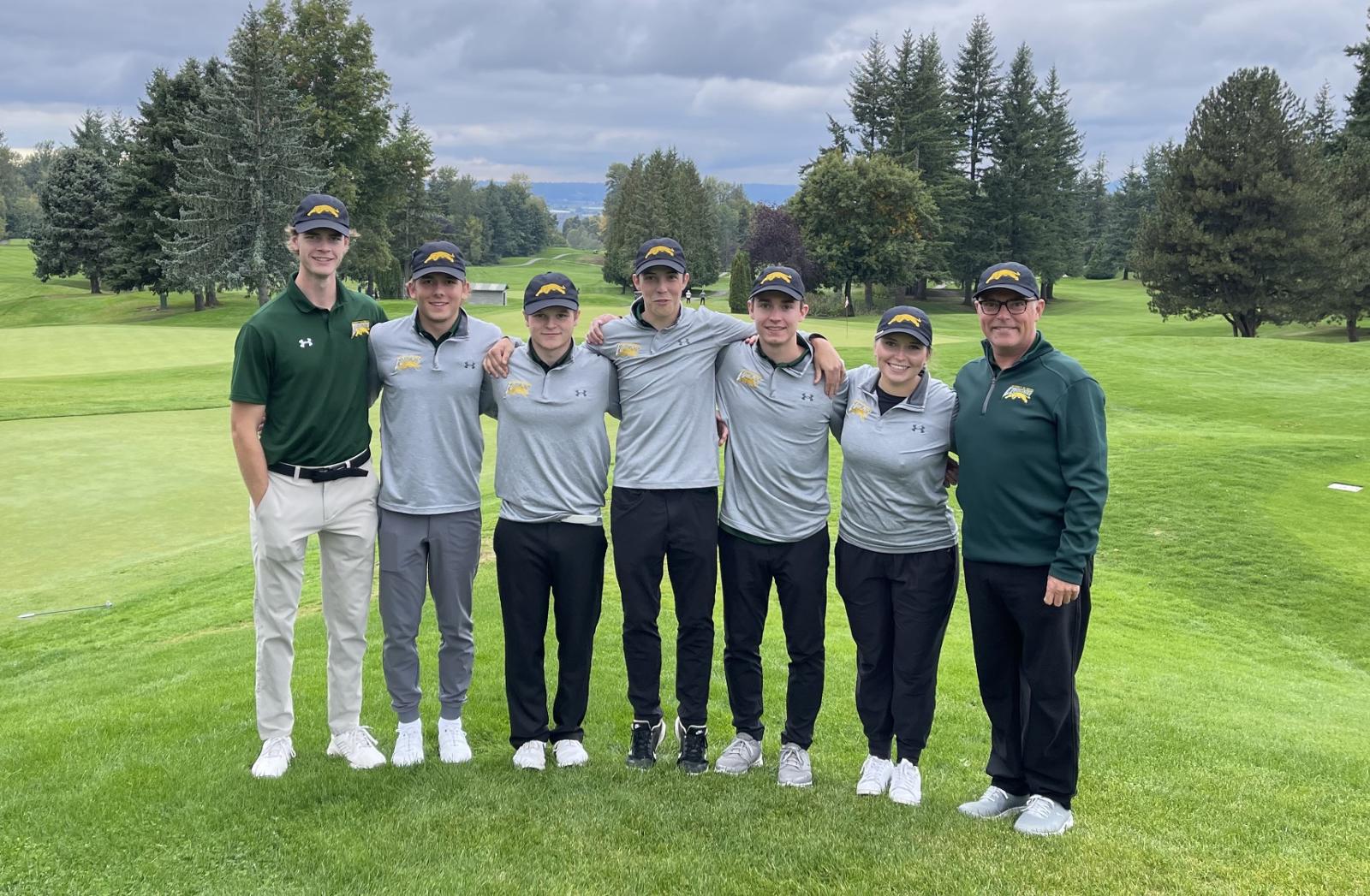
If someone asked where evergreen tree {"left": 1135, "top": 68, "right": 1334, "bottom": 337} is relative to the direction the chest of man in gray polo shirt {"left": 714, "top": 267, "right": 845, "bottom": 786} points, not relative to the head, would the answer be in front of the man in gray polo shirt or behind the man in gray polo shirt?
behind

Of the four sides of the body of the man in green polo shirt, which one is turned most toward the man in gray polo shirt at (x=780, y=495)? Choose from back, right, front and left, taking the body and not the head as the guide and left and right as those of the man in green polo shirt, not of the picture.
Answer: left

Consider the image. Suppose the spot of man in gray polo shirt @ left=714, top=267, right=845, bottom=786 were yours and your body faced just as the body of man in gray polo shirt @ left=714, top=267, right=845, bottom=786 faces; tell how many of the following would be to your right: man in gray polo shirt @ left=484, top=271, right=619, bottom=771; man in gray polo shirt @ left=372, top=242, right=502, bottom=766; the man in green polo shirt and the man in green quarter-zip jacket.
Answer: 3

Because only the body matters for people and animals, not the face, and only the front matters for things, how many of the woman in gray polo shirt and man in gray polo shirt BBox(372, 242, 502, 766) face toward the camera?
2

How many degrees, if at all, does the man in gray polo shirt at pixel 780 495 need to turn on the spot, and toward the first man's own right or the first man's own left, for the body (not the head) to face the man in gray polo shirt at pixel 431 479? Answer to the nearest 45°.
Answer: approximately 90° to the first man's own right

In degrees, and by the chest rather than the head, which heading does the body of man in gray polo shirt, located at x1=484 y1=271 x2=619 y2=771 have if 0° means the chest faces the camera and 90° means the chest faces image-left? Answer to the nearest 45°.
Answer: approximately 0°

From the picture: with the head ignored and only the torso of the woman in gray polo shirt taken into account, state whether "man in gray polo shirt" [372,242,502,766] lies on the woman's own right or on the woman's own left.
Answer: on the woman's own right

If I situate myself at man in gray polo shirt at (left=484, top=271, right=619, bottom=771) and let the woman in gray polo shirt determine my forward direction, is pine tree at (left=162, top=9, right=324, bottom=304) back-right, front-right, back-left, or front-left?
back-left

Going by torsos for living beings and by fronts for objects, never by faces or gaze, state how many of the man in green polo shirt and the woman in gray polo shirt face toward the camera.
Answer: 2
